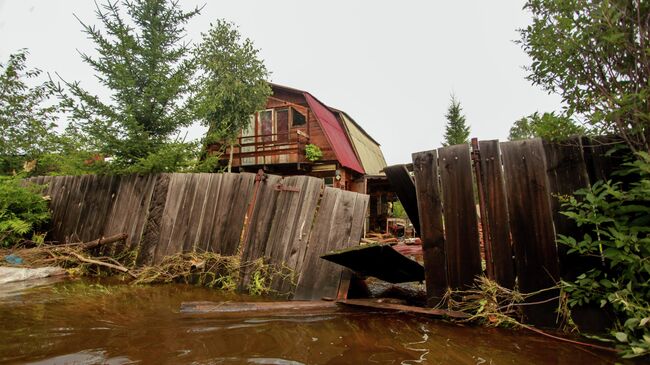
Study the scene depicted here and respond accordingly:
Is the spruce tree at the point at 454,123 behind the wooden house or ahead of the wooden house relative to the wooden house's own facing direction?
behind

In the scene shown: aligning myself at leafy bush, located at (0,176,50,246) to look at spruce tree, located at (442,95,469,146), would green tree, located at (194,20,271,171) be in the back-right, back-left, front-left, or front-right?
front-left

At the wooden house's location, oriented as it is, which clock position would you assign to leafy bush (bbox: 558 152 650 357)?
The leafy bush is roughly at 10 o'clock from the wooden house.

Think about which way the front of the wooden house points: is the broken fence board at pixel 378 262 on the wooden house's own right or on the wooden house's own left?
on the wooden house's own left

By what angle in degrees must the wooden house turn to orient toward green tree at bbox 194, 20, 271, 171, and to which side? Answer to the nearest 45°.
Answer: approximately 45° to its right

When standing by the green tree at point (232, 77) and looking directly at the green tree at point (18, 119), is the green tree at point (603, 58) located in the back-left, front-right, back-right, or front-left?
back-left

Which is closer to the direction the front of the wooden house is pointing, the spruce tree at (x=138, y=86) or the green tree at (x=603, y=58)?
the spruce tree

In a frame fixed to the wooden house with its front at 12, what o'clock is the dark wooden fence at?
The dark wooden fence is roughly at 10 o'clock from the wooden house.

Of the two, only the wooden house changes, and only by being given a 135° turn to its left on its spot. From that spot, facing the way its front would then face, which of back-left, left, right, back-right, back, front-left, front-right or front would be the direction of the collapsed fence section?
right

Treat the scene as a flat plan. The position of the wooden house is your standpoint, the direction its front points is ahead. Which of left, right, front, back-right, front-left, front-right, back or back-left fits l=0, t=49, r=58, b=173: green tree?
front-right

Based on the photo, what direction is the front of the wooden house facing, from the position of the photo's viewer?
facing the viewer and to the left of the viewer
